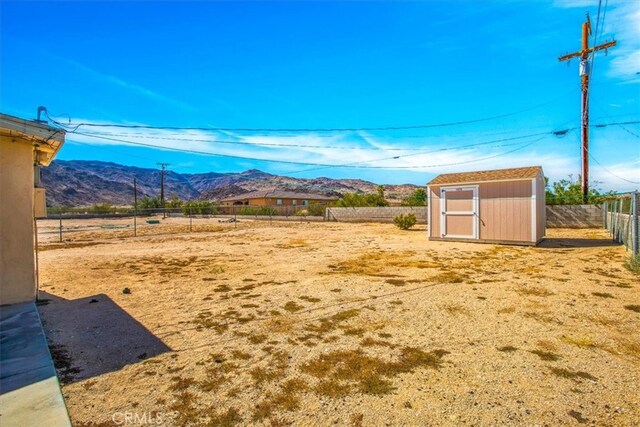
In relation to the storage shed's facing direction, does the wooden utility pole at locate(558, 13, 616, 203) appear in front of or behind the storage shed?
behind

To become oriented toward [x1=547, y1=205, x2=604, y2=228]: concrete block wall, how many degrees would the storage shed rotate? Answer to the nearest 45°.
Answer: approximately 135° to its left

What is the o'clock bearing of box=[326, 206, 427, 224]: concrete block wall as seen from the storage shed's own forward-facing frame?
The concrete block wall is roughly at 5 o'clock from the storage shed.

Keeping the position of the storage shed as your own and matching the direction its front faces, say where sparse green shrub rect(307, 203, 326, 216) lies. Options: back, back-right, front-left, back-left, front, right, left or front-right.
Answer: back-right

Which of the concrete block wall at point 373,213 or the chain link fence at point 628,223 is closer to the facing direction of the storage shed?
the chain link fence

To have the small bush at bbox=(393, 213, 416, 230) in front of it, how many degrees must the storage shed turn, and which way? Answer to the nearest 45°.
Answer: approximately 135° to its right

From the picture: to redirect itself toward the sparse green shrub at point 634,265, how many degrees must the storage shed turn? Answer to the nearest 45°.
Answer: approximately 45° to its left

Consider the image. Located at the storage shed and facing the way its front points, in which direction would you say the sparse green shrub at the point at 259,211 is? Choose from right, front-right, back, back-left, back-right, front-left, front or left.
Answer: back-right

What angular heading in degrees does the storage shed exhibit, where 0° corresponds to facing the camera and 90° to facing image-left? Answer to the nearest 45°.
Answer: approximately 0°
